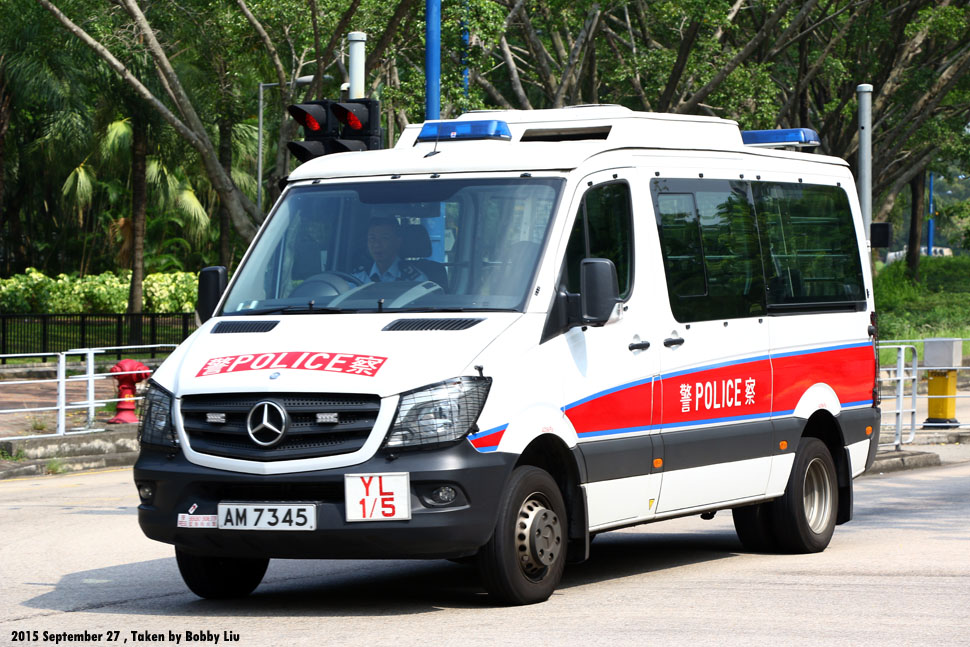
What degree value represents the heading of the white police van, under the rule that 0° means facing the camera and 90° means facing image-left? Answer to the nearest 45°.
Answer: approximately 45°

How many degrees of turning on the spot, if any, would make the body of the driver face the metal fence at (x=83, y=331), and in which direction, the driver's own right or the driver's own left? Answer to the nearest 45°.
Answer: approximately 135° to the driver's own right

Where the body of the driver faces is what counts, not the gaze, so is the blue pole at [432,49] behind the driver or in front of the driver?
behind

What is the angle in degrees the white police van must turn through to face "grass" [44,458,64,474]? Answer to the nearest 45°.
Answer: approximately 90° to its right

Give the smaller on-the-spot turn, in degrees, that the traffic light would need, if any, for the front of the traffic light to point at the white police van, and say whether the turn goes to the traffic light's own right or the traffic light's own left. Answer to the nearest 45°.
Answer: approximately 45° to the traffic light's own left

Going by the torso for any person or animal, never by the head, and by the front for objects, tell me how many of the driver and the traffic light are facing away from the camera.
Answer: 0

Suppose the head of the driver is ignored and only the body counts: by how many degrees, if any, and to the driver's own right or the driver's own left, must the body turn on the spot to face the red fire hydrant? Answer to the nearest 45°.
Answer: approximately 135° to the driver's own right

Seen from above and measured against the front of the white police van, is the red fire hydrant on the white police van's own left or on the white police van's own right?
on the white police van's own right

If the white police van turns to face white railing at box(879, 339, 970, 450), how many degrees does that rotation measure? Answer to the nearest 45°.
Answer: approximately 180°

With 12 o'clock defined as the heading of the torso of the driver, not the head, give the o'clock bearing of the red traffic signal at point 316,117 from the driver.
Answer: The red traffic signal is roughly at 4 o'clock from the driver.

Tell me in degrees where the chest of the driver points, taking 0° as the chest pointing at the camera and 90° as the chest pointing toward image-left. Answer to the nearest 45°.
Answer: approximately 45°

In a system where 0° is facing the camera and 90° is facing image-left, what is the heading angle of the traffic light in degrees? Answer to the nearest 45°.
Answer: approximately 45°
